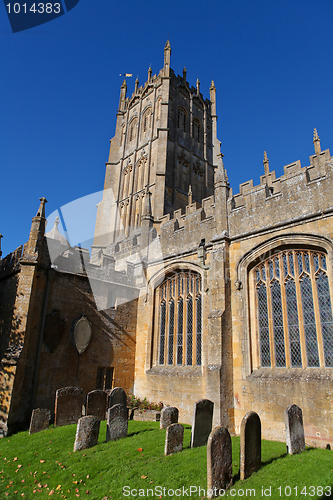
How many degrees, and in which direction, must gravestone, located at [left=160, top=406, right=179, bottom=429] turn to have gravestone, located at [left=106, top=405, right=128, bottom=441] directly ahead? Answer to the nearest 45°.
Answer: approximately 90° to its right

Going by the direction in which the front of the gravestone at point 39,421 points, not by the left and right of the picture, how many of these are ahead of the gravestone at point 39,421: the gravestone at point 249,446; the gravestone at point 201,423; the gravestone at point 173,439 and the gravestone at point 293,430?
4

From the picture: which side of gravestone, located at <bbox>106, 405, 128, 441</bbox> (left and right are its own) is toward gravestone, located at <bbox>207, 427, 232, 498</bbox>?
front

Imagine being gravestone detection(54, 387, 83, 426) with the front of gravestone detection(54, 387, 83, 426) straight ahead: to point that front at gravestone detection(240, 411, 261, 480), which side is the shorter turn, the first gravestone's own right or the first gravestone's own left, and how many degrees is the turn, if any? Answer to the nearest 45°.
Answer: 0° — it already faces it

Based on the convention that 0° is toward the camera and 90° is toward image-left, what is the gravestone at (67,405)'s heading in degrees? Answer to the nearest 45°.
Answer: approximately 315°

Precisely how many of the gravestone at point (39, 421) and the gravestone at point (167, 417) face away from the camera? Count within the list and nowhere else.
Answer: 0

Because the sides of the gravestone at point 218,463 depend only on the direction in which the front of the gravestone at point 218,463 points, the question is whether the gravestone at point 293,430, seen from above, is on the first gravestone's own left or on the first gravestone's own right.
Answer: on the first gravestone's own left

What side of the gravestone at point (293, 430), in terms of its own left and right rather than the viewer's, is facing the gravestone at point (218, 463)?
right

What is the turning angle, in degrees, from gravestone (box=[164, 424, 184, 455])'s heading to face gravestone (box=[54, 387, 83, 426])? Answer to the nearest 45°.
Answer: approximately 180°
